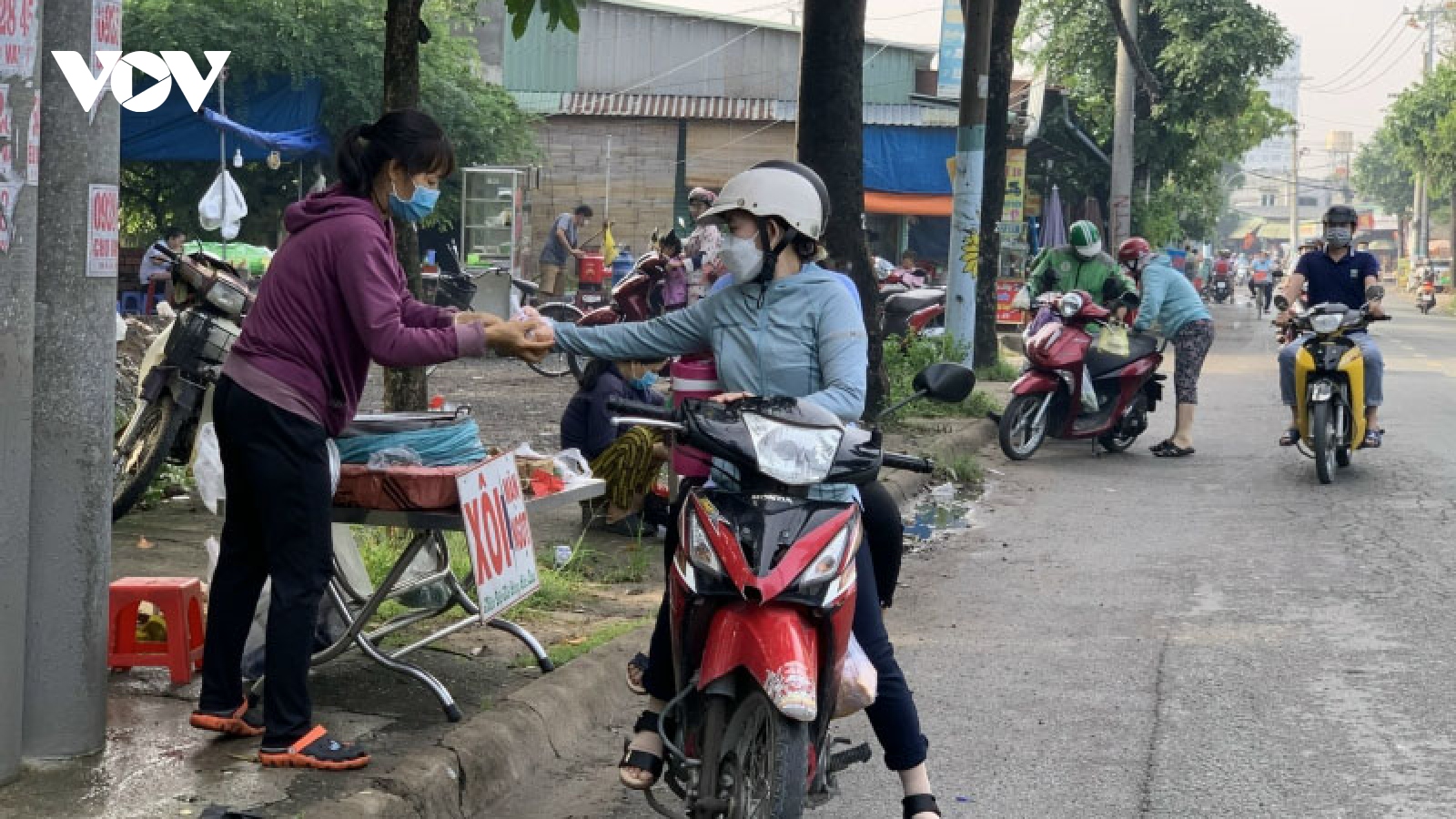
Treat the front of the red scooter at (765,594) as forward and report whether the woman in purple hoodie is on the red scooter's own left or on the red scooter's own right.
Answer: on the red scooter's own right

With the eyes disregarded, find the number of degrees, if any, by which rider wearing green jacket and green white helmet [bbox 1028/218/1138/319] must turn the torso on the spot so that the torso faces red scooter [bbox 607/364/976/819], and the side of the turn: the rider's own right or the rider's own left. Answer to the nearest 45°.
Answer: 0° — they already face it

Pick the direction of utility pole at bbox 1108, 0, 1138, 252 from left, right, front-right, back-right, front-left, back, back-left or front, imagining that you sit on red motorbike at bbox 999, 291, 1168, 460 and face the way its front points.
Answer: back-right

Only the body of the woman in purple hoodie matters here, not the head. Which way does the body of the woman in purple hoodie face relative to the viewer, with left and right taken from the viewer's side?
facing to the right of the viewer

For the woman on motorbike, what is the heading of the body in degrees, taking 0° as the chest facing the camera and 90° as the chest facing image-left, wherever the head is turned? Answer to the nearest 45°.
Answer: approximately 45°

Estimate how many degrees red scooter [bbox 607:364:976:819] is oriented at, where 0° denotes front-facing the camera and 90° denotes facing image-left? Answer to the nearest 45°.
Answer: approximately 0°

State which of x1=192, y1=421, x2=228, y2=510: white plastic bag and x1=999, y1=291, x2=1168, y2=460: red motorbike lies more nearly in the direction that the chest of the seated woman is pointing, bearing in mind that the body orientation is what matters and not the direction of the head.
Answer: the red motorbike

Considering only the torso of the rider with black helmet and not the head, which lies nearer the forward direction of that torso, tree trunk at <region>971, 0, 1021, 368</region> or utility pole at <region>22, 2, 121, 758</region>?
the utility pole
